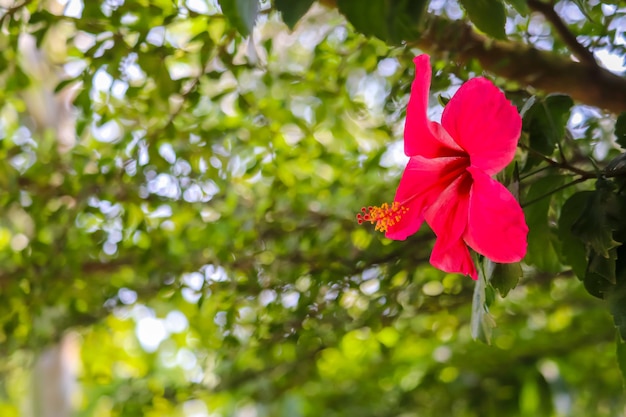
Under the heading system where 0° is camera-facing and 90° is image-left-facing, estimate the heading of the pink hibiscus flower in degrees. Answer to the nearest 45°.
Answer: approximately 45°
